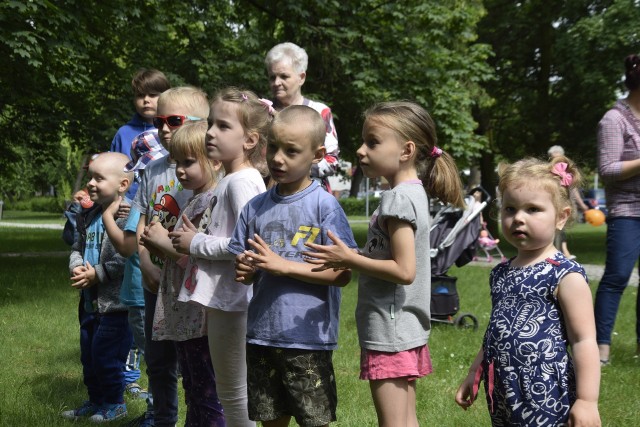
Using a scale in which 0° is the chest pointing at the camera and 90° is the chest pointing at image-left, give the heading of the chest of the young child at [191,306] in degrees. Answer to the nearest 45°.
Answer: approximately 45°

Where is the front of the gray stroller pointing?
to the viewer's left

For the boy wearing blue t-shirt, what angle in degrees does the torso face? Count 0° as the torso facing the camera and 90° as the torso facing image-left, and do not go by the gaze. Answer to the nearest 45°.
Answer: approximately 45°

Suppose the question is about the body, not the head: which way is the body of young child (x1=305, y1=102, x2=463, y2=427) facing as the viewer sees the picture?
to the viewer's left

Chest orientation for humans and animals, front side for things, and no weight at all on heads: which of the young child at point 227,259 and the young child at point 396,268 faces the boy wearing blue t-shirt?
the young child at point 396,268

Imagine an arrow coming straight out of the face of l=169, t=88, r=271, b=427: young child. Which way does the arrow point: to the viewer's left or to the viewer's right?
to the viewer's left

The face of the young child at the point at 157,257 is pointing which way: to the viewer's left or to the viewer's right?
to the viewer's left

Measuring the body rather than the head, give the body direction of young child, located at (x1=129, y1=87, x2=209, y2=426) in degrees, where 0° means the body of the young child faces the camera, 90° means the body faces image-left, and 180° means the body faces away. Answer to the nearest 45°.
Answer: approximately 45°

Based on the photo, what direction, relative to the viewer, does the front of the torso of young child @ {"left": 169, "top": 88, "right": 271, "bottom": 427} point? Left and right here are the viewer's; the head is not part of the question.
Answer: facing to the left of the viewer
